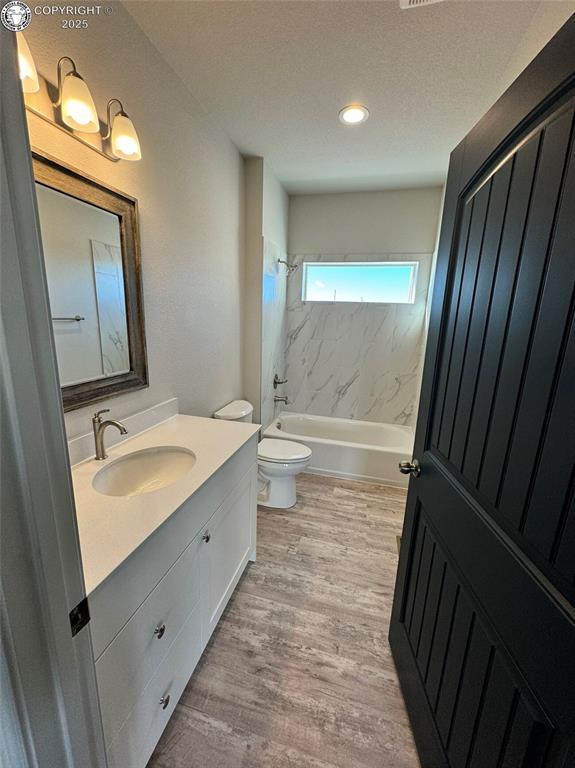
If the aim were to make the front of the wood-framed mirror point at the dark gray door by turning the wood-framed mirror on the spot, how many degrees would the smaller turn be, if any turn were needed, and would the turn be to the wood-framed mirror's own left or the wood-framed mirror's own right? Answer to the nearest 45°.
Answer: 0° — it already faces it

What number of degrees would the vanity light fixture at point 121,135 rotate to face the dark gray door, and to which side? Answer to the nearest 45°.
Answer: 0° — it already faces it

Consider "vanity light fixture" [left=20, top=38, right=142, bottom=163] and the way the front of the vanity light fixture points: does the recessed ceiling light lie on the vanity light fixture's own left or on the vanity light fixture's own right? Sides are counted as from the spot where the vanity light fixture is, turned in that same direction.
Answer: on the vanity light fixture's own left

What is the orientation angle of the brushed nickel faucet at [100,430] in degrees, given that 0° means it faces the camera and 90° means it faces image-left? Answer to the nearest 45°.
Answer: approximately 315°

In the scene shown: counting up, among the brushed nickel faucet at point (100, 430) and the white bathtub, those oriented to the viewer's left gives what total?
0

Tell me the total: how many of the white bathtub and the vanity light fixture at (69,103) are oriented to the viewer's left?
0
